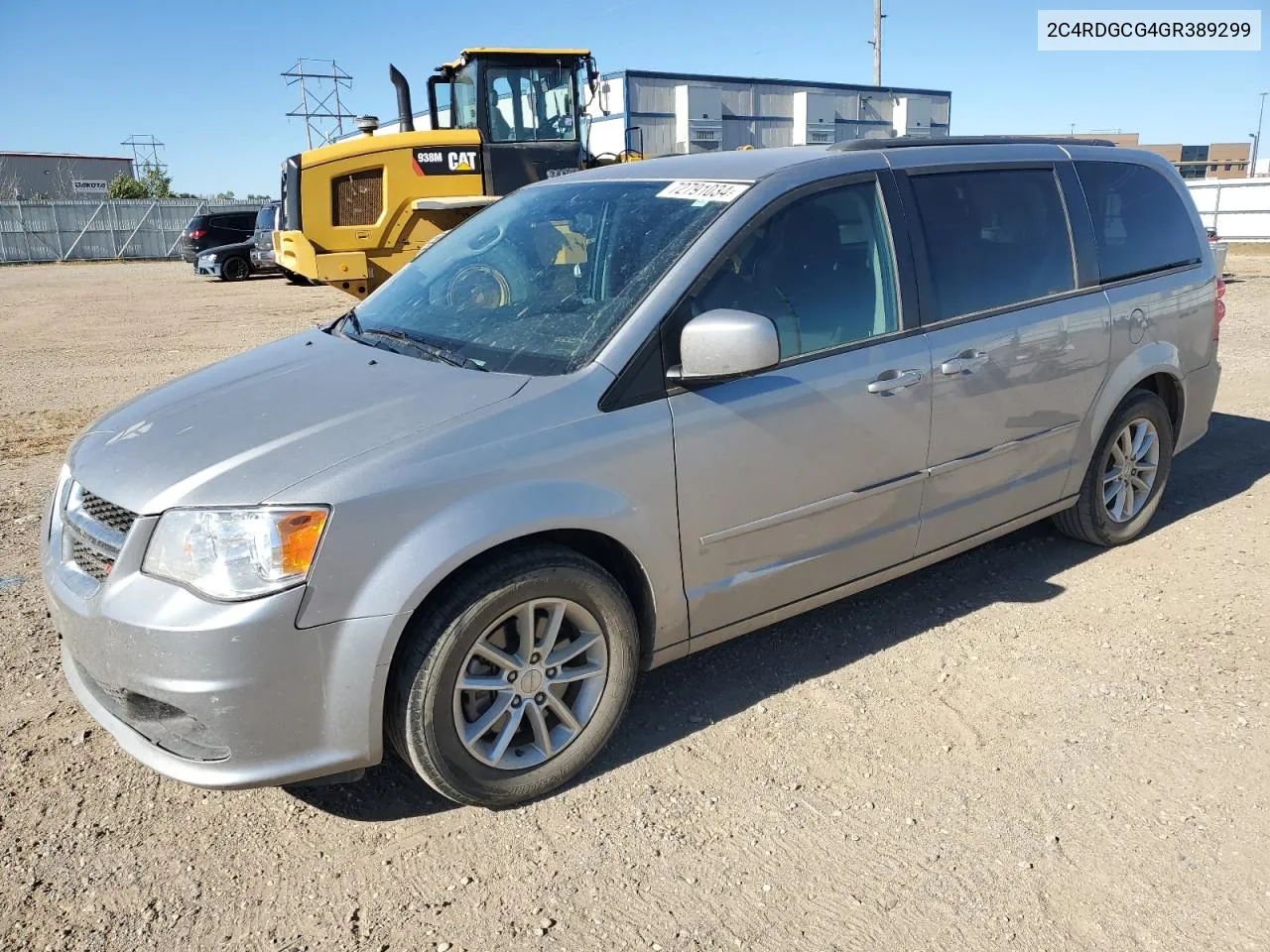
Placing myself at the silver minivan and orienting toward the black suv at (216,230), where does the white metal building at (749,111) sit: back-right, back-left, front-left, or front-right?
front-right

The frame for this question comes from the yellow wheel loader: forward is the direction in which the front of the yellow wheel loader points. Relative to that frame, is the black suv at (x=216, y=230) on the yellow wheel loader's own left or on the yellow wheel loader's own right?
on the yellow wheel loader's own left

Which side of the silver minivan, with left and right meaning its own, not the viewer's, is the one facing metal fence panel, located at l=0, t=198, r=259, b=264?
right

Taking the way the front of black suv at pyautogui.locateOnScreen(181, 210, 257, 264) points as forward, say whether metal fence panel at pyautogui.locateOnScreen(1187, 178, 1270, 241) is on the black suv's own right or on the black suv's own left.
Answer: on the black suv's own right

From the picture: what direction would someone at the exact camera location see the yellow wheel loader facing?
facing to the right of the viewer

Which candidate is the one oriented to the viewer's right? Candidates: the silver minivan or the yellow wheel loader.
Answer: the yellow wheel loader

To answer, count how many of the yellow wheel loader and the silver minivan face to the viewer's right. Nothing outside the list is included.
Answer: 1

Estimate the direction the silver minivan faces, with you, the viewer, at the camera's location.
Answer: facing the viewer and to the left of the viewer

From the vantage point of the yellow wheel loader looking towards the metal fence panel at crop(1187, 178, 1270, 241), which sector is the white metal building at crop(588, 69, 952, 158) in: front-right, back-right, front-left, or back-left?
front-left

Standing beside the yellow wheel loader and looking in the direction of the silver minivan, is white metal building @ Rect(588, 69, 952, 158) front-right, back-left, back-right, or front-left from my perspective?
back-left

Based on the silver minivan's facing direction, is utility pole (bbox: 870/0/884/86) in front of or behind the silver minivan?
behind
